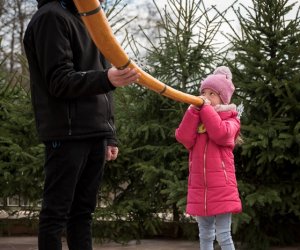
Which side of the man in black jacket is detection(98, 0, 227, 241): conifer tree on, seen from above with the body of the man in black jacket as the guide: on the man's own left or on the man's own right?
on the man's own left

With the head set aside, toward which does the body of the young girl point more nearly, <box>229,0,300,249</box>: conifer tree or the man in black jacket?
the man in black jacket

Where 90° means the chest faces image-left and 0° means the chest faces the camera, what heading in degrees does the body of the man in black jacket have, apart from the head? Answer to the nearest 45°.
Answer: approximately 270°

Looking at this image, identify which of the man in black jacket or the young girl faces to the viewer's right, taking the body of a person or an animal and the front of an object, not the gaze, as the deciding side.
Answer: the man in black jacket

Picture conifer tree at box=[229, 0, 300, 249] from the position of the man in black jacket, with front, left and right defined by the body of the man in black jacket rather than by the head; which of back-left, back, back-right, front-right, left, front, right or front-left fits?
front-left

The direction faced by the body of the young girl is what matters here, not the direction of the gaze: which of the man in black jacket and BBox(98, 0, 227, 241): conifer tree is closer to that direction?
the man in black jacket

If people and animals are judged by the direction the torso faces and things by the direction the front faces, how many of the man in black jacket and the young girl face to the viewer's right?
1

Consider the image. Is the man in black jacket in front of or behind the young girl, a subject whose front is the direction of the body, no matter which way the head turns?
in front

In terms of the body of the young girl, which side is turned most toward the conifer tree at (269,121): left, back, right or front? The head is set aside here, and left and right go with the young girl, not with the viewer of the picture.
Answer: back
